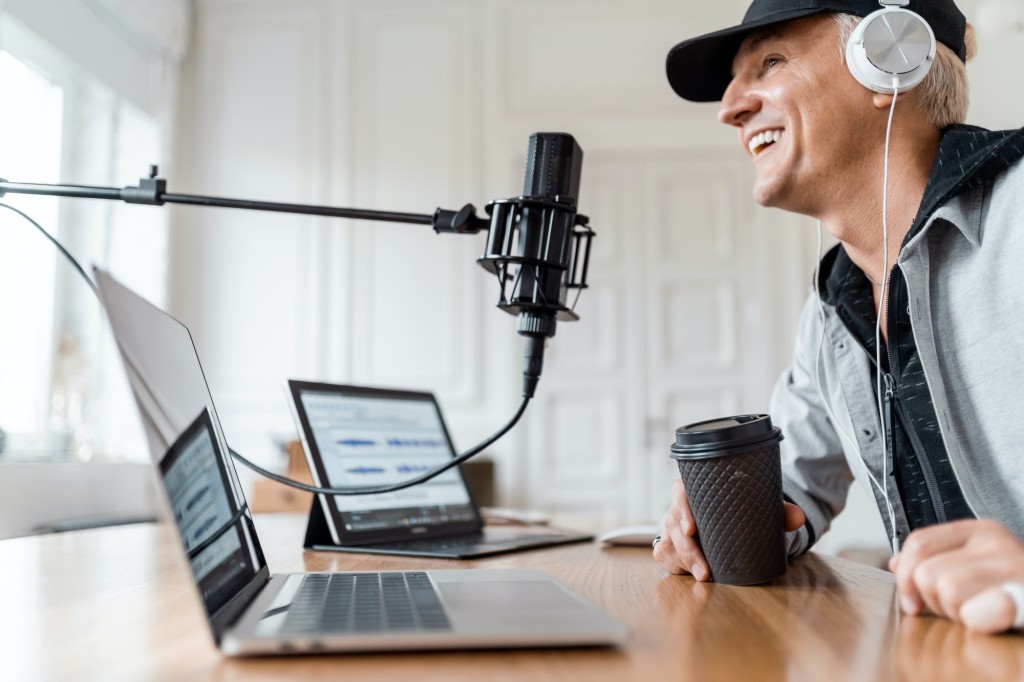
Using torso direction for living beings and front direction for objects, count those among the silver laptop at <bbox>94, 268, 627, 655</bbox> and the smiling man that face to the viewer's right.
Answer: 1

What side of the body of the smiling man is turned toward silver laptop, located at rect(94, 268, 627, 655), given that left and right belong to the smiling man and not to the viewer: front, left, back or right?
front

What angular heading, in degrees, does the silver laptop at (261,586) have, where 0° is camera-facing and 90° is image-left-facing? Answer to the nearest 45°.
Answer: approximately 270°

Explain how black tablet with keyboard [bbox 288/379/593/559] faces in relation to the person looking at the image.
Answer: facing the viewer and to the right of the viewer

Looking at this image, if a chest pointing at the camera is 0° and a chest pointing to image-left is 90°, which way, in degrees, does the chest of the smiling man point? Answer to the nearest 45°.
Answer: approximately 45°

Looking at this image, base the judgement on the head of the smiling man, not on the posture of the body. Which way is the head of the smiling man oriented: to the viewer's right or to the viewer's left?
to the viewer's left

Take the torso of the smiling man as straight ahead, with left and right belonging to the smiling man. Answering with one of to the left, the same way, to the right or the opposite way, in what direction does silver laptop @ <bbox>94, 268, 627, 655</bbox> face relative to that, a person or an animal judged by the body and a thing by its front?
the opposite way

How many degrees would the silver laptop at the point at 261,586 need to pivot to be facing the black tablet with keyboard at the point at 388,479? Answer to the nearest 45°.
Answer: approximately 90° to its left
